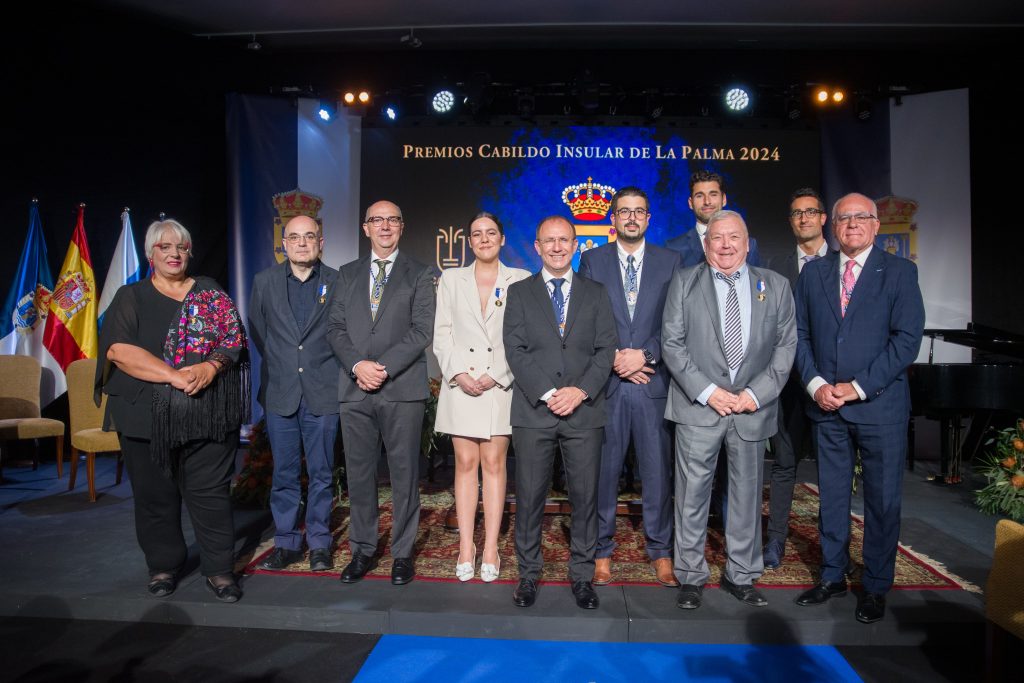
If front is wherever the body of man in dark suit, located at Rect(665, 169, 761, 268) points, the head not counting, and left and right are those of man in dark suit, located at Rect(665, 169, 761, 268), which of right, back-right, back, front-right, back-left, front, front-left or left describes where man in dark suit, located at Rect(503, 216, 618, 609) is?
front-right

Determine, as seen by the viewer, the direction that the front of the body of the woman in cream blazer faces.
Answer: toward the camera

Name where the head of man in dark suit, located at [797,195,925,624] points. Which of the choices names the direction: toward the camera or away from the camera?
toward the camera

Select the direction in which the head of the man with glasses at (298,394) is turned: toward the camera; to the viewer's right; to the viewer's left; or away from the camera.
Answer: toward the camera

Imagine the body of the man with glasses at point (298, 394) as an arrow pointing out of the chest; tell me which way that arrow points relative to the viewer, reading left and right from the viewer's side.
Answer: facing the viewer

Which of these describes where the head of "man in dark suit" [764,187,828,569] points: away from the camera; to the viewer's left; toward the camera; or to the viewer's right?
toward the camera

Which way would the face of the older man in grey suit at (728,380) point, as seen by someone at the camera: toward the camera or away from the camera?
toward the camera

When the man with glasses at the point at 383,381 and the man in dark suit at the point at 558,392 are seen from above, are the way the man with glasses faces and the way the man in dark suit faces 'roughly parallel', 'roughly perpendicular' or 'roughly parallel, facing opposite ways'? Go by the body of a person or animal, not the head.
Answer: roughly parallel

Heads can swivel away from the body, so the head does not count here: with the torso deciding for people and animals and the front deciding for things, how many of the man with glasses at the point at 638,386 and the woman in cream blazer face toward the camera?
2

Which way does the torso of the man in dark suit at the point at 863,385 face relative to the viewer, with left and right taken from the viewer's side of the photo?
facing the viewer and to the left of the viewer

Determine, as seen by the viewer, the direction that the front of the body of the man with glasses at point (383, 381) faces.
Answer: toward the camera

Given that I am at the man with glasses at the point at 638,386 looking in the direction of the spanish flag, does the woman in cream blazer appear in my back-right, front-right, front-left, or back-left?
front-left

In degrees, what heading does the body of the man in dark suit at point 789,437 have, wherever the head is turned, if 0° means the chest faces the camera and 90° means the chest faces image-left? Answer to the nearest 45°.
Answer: approximately 0°
